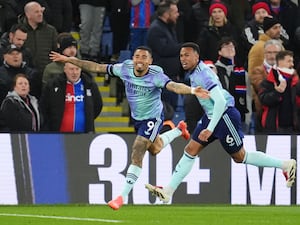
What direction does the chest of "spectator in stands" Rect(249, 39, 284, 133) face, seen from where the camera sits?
toward the camera

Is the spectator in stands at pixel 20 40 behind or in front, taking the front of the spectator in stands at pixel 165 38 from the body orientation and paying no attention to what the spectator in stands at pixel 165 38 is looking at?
behind

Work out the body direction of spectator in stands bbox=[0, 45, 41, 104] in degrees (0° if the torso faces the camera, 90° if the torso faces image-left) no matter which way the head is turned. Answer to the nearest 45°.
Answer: approximately 0°

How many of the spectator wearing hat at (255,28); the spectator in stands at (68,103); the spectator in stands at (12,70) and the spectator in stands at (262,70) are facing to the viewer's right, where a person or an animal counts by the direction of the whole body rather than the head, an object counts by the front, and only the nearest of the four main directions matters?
0

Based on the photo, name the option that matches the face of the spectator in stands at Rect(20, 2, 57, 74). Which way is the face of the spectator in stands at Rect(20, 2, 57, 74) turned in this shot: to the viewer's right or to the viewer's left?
to the viewer's right

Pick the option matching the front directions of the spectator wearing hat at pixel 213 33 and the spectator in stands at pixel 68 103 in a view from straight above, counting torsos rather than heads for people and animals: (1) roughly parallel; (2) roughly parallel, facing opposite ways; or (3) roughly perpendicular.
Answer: roughly parallel

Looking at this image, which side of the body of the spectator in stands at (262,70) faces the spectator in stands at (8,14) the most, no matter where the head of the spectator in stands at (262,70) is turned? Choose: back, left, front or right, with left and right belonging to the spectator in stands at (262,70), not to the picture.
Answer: right
